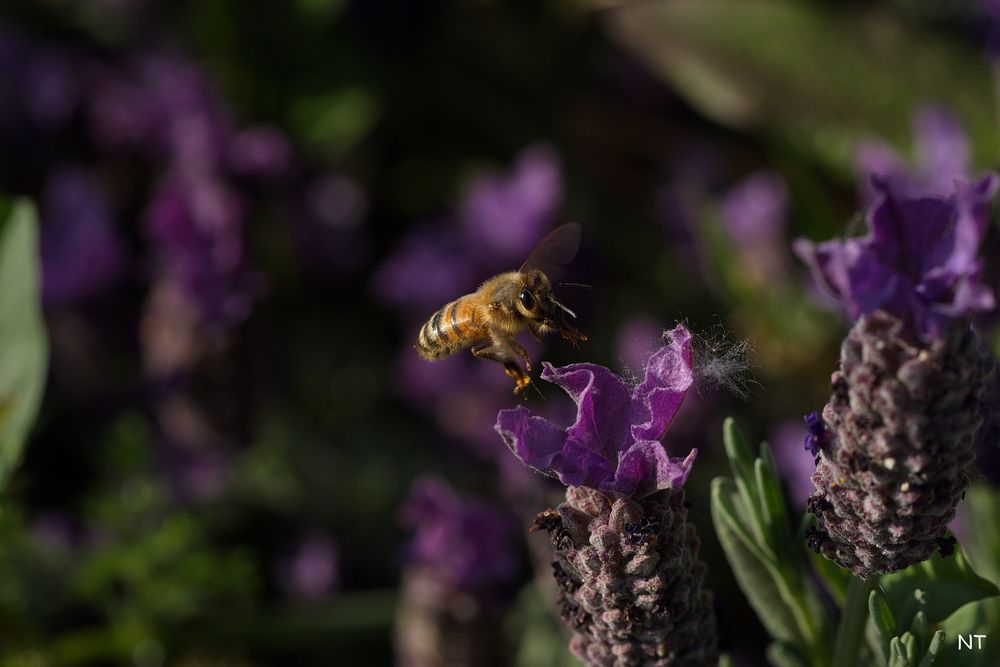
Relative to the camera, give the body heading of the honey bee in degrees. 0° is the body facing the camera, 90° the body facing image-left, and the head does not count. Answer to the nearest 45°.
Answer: approximately 270°

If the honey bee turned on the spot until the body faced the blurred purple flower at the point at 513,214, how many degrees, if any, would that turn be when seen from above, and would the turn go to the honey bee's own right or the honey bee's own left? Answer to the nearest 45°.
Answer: approximately 90° to the honey bee's own left

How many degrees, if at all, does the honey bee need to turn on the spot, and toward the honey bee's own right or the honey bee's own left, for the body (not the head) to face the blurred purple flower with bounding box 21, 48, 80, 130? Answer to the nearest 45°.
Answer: approximately 135° to the honey bee's own left

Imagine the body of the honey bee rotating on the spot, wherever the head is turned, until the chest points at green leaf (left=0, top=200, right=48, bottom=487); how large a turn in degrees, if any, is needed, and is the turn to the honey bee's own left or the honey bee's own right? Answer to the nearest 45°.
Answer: approximately 180°

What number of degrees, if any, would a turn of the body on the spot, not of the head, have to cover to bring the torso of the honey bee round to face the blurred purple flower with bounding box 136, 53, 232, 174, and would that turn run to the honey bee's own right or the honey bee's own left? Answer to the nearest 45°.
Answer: approximately 135° to the honey bee's own left

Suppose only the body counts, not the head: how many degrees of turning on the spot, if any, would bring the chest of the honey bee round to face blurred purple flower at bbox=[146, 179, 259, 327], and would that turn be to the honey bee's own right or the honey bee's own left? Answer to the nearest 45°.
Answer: approximately 135° to the honey bee's own left
